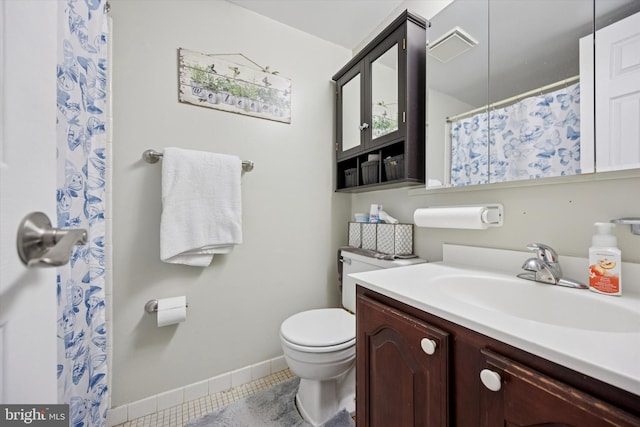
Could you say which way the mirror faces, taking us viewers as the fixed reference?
facing the viewer and to the left of the viewer

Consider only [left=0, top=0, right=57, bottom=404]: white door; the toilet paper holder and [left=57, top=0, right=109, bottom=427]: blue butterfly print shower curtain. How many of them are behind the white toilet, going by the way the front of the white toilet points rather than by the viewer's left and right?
0

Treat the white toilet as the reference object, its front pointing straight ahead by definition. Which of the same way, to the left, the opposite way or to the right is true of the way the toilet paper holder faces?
to the left

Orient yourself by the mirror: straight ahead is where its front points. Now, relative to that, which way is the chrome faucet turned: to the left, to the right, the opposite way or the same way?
the same way

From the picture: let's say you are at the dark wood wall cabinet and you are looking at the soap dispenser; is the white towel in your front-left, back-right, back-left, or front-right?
back-right

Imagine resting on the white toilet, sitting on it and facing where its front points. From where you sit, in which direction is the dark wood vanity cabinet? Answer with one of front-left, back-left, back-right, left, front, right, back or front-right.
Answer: left

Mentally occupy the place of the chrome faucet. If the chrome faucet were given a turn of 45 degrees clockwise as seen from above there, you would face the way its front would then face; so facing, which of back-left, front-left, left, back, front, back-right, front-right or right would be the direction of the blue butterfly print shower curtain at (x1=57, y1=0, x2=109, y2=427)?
front-left

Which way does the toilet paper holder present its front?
toward the camera

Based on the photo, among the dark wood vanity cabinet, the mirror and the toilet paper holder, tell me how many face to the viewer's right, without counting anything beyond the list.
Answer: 0
